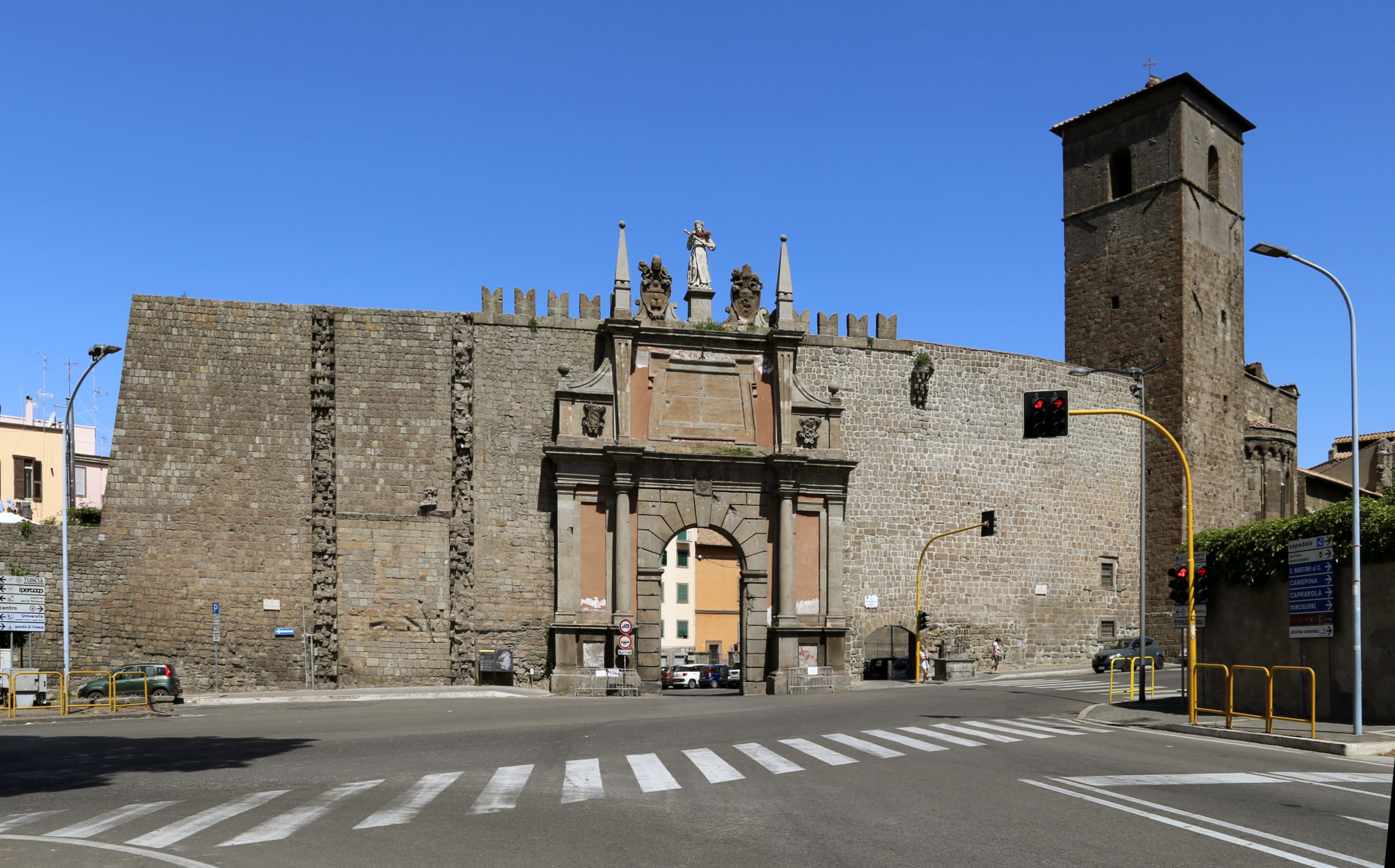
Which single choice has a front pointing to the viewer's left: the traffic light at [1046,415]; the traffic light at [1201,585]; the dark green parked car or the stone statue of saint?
the dark green parked car

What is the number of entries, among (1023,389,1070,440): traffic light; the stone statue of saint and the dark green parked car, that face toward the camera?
2

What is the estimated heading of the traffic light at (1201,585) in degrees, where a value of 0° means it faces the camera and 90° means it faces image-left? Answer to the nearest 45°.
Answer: approximately 315°

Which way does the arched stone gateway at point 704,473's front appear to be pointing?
toward the camera

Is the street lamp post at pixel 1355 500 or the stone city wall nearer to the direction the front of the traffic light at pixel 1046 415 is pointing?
the street lamp post

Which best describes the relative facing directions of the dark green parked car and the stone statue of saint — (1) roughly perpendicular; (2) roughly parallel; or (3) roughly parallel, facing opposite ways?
roughly perpendicular

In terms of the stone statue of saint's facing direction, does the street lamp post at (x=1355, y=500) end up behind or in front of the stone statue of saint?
in front

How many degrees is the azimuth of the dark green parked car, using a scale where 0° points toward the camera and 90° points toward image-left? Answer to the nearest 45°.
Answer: approximately 90°
